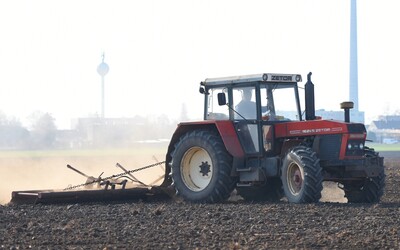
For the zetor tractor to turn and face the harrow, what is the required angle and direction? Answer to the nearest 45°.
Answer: approximately 135° to its right

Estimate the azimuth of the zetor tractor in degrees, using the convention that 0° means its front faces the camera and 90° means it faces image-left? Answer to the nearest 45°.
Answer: approximately 315°

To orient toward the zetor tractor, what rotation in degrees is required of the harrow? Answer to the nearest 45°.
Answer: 0° — it already faces it

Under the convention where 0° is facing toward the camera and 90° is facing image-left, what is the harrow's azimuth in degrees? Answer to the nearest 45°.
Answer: approximately 270°
